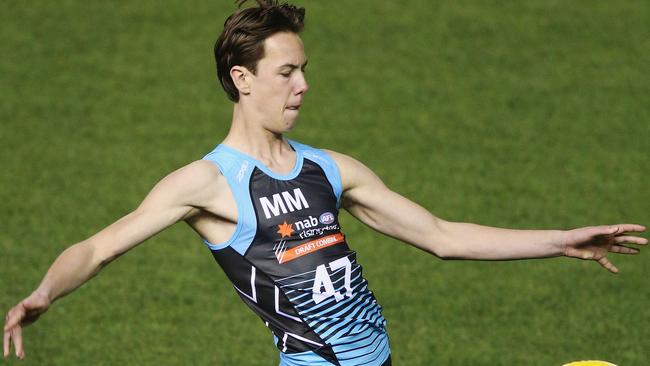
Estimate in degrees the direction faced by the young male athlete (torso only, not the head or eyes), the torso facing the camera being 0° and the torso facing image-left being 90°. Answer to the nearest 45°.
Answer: approximately 315°
